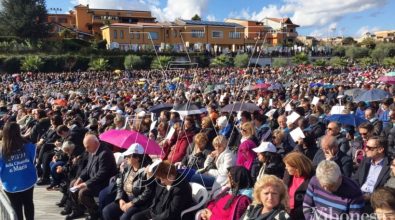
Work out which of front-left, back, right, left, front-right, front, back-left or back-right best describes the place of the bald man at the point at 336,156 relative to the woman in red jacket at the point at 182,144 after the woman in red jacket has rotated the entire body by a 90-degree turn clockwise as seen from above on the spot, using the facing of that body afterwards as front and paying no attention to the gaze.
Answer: back

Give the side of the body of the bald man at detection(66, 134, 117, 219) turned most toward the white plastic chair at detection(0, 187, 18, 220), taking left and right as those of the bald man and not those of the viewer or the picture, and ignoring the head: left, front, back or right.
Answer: front

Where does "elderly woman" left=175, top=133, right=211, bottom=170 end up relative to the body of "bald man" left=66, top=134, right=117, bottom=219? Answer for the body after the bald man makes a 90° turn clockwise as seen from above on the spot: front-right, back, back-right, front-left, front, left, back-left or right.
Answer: back-right

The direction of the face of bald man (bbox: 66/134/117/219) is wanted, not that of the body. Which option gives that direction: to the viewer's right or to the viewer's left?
to the viewer's left

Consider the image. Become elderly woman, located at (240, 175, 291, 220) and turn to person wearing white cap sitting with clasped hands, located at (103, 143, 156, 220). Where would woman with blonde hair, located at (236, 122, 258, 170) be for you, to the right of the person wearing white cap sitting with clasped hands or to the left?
right

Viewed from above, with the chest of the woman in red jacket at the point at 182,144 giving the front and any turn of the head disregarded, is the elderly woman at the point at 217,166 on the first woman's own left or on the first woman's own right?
on the first woman's own left

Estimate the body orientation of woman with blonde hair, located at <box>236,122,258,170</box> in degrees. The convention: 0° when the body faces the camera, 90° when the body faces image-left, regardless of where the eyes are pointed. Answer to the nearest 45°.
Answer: approximately 45°

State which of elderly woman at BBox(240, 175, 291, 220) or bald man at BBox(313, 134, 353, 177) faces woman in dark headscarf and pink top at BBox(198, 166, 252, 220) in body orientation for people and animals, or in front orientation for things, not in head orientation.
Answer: the bald man

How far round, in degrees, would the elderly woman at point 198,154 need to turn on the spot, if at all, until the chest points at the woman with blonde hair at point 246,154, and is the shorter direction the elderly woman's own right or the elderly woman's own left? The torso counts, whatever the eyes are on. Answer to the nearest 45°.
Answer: approximately 90° to the elderly woman's own left

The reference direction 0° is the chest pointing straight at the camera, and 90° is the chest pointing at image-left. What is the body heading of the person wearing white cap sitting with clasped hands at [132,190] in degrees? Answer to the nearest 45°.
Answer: approximately 45°

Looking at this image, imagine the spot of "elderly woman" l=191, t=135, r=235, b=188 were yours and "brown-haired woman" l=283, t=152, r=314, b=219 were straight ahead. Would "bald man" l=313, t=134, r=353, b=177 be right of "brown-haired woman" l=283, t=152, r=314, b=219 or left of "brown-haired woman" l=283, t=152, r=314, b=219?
left
